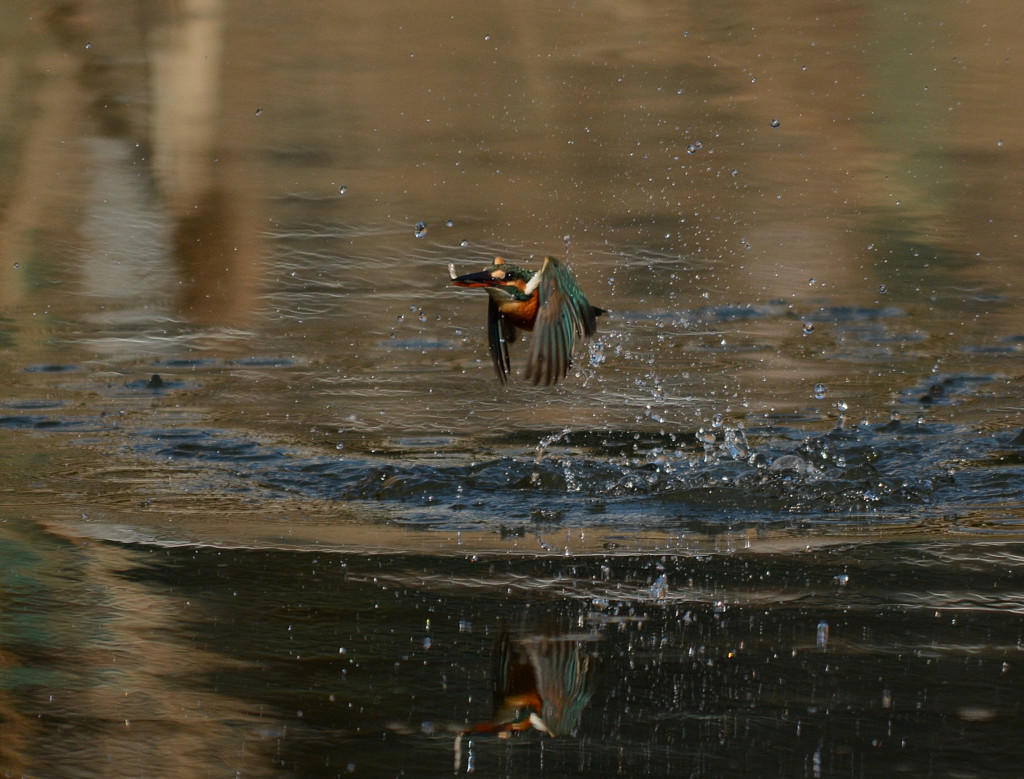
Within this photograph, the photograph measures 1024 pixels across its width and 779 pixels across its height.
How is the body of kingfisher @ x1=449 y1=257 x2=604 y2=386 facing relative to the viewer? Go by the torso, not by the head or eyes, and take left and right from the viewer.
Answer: facing the viewer and to the left of the viewer

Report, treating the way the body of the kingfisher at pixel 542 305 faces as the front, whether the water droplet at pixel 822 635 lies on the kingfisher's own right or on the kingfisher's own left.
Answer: on the kingfisher's own left

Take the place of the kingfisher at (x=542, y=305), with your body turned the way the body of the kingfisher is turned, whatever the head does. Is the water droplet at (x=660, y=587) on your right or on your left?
on your left
